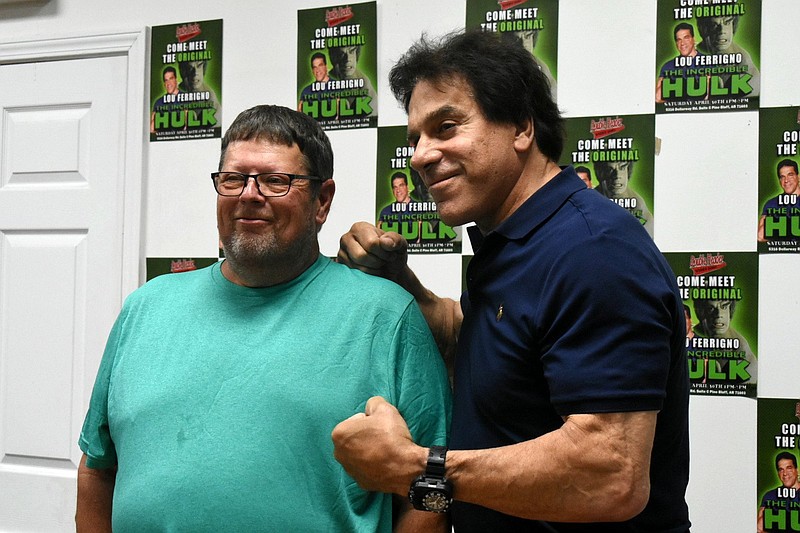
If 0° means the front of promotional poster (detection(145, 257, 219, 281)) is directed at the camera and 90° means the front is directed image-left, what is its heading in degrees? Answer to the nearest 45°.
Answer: approximately 0°

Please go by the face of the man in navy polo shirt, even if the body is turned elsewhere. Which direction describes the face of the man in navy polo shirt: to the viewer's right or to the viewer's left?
to the viewer's left

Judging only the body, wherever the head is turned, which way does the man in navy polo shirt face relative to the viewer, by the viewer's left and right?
facing to the left of the viewer

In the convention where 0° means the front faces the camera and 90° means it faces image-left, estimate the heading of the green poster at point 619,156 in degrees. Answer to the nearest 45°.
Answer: approximately 0°

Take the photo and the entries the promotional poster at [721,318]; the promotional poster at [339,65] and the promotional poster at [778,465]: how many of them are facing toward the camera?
3
